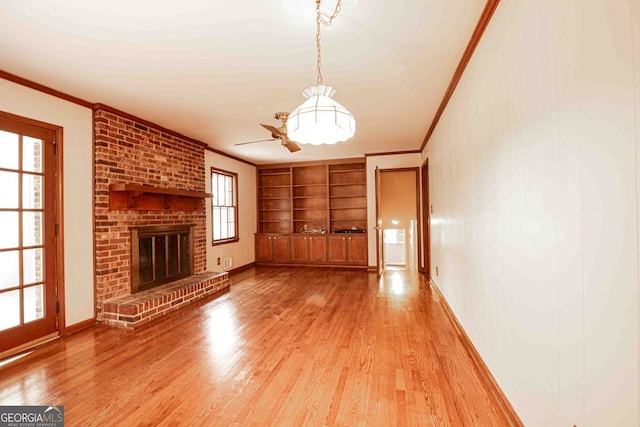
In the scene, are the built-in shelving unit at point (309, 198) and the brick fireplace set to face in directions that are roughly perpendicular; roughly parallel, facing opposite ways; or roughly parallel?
roughly perpendicular

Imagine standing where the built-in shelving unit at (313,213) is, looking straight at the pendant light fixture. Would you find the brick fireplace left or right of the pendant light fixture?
right

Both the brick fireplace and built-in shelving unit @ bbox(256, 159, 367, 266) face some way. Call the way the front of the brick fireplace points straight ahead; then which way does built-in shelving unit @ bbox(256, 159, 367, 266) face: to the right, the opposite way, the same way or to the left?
to the right

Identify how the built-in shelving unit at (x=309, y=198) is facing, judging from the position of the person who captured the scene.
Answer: facing the viewer

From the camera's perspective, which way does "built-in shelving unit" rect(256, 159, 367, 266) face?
toward the camera

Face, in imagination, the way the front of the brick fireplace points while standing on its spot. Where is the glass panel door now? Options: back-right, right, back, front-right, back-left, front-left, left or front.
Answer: right

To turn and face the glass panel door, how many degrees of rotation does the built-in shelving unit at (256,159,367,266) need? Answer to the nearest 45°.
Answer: approximately 45° to its right

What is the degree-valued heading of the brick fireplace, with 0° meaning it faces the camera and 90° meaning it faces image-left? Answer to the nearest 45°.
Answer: approximately 315°

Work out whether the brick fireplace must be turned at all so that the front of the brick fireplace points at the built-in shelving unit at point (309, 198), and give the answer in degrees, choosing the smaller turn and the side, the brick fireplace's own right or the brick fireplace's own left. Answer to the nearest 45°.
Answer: approximately 90° to the brick fireplace's own left

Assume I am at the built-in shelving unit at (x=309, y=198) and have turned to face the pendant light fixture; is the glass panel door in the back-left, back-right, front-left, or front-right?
front-right

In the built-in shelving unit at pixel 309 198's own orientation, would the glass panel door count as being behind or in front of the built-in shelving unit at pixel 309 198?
in front

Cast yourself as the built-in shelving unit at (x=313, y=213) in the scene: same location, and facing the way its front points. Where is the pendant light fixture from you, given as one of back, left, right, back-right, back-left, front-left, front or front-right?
front

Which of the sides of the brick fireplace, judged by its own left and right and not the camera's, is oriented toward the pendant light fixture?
front

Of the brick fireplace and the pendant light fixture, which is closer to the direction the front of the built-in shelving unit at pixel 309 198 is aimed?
the pendant light fixture

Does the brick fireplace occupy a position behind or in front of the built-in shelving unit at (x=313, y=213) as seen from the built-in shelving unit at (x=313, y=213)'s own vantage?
in front

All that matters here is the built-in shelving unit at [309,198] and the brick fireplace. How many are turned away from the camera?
0

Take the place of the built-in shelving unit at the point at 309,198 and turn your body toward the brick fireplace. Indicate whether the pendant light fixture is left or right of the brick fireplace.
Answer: left
